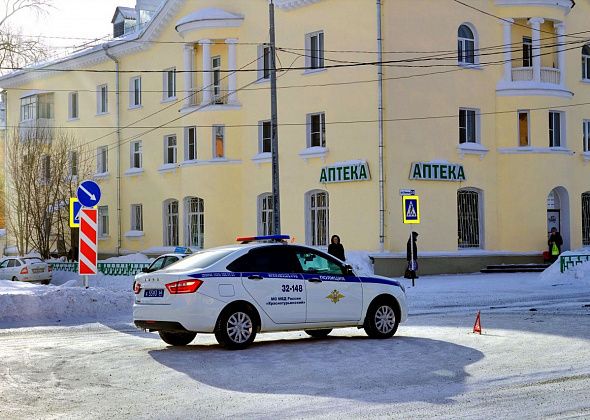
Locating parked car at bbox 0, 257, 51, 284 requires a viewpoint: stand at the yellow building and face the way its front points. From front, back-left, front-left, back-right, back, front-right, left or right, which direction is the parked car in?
right

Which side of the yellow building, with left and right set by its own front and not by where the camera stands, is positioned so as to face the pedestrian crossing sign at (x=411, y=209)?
front

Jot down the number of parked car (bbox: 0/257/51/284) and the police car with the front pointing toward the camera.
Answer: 0

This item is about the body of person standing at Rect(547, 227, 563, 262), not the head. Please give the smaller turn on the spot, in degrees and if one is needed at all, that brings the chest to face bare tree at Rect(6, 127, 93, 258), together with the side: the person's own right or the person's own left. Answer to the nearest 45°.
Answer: approximately 90° to the person's own right

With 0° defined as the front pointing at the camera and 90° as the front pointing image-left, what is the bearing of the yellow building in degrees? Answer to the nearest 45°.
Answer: approximately 0°

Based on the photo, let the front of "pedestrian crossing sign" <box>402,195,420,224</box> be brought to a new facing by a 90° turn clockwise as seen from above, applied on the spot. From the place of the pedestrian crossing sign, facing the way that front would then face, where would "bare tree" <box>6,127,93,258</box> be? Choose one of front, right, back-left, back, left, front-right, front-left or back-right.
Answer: front-right

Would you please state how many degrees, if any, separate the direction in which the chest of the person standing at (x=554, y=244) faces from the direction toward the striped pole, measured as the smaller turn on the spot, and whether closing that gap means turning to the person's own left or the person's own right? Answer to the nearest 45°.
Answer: approximately 45° to the person's own right

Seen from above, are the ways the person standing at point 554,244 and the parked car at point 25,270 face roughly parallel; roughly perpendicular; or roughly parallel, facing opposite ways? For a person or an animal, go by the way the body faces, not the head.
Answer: roughly perpendicular

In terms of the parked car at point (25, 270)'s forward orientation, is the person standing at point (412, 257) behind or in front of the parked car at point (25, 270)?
behind

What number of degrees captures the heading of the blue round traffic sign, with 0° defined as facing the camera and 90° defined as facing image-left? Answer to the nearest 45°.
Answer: approximately 0°
